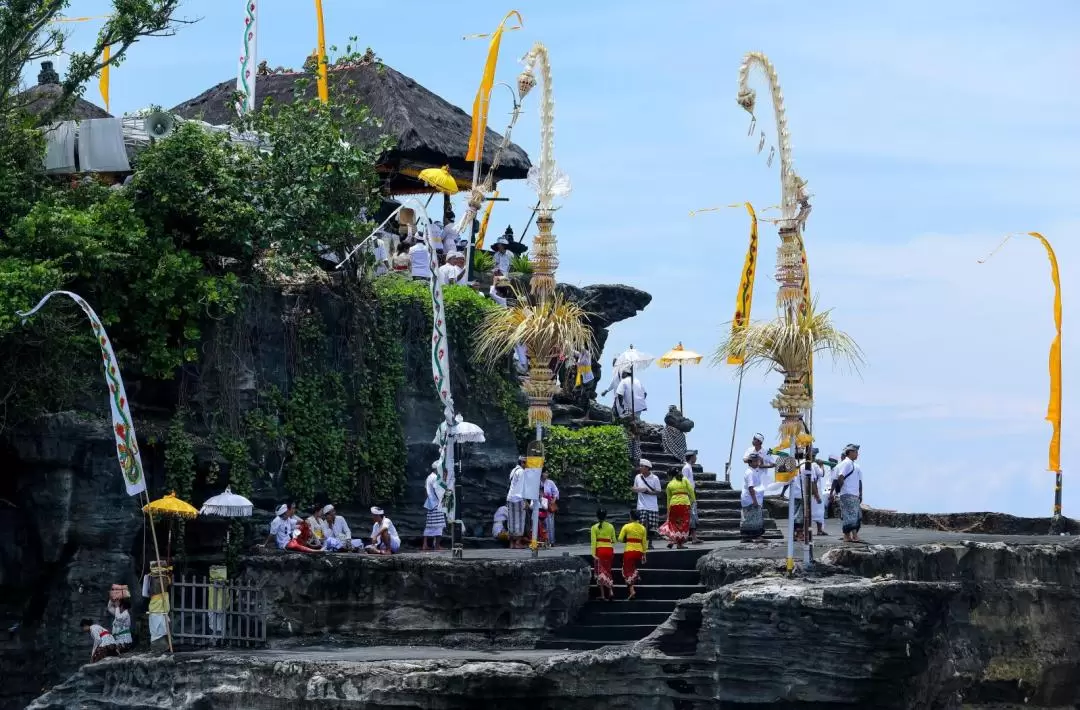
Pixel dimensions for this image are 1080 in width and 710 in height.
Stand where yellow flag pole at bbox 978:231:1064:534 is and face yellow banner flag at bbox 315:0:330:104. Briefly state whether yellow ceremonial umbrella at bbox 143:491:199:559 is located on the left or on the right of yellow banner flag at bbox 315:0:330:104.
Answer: left

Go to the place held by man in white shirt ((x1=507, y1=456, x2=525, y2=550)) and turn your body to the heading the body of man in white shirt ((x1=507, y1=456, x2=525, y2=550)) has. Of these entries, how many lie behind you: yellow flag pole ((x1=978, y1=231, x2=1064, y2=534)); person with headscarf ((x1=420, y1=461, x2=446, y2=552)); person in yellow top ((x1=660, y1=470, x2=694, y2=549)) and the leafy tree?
2

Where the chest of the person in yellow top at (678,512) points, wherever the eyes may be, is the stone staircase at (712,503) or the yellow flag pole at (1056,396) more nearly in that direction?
the stone staircase

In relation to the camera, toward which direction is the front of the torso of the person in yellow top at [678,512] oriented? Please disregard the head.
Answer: away from the camera

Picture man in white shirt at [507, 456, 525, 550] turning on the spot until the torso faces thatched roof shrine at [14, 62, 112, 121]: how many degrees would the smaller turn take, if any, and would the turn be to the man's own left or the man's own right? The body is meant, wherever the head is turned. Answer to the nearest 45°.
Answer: approximately 90° to the man's own left

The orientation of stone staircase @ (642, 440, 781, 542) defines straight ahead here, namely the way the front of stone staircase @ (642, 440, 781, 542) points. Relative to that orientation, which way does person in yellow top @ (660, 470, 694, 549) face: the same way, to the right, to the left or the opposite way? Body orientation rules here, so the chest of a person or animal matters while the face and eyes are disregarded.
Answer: the opposite way

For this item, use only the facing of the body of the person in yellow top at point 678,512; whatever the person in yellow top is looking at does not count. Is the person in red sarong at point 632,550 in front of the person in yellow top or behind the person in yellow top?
behind
